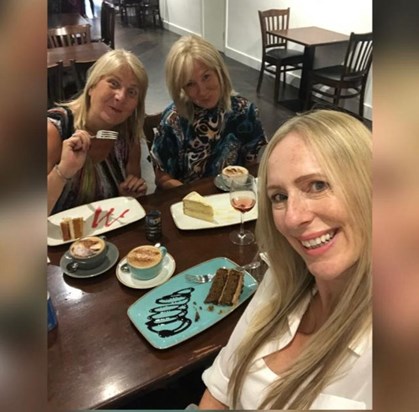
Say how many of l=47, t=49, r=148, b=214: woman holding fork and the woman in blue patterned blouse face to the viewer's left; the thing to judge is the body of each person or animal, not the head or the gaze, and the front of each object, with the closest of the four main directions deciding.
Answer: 0

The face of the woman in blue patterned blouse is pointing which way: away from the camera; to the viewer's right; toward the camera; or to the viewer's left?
toward the camera

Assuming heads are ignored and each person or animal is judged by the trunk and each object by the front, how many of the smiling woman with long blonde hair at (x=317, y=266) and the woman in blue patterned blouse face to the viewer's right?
0

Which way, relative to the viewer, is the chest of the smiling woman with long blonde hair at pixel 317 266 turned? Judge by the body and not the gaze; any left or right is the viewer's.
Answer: facing the viewer and to the left of the viewer

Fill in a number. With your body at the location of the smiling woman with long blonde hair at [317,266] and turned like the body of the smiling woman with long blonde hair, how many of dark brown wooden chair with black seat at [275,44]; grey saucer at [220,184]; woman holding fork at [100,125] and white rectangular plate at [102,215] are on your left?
0

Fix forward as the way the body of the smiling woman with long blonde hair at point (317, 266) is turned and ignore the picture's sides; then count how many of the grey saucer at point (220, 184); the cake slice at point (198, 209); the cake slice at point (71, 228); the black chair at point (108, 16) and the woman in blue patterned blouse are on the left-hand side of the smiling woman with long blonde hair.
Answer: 0

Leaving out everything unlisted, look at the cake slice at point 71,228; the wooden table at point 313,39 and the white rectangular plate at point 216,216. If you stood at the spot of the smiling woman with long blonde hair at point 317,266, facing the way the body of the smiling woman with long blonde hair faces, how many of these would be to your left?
0

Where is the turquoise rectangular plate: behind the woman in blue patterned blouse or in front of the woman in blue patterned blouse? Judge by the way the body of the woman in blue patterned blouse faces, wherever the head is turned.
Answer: in front

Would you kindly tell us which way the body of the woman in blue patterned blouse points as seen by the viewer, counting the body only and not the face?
toward the camera

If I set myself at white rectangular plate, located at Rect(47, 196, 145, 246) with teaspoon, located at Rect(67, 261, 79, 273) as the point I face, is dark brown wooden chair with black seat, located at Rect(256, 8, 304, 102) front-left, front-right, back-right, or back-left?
back-left

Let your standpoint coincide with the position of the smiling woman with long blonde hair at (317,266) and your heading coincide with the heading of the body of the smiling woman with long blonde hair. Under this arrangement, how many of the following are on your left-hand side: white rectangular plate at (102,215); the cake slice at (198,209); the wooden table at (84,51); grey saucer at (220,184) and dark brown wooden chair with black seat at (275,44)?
0
